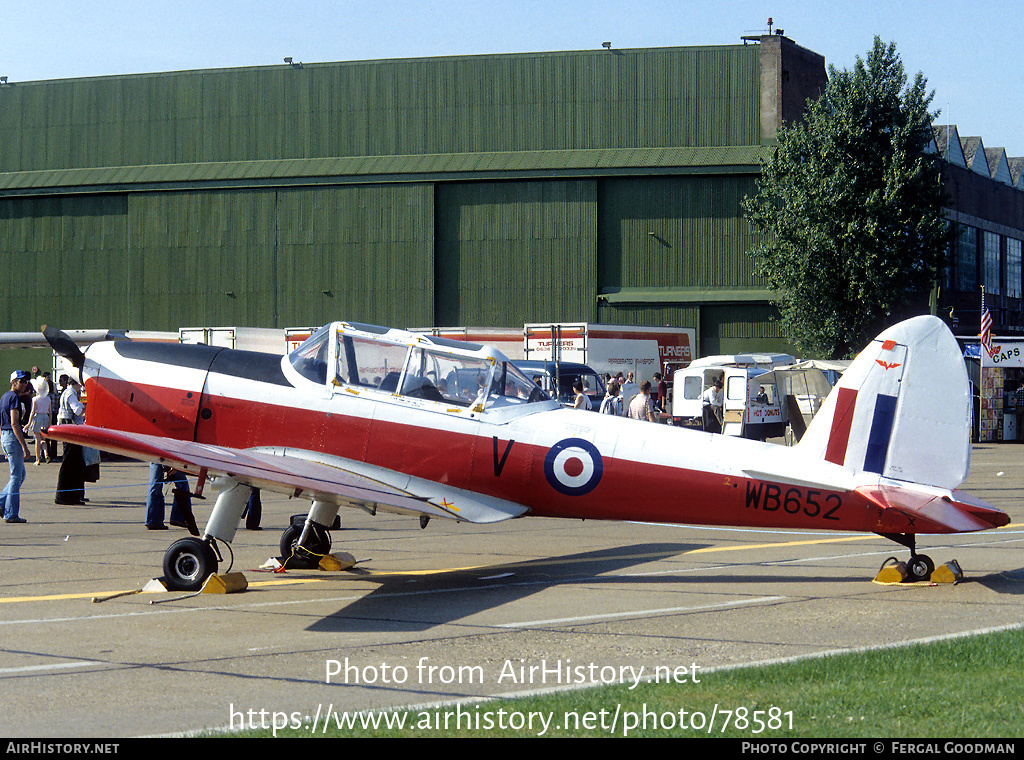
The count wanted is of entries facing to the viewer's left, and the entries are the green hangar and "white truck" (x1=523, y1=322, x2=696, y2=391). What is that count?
0

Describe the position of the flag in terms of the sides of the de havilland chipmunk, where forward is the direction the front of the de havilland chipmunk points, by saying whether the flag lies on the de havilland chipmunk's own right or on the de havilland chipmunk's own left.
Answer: on the de havilland chipmunk's own right

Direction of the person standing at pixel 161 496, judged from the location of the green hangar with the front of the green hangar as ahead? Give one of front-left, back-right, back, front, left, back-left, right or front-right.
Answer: front

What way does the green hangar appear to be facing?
toward the camera

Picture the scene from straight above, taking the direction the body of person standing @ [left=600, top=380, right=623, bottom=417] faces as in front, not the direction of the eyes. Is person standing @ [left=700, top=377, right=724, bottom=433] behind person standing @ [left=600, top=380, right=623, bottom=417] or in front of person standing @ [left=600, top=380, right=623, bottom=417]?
in front

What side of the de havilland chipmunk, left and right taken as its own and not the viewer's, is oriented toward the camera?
left

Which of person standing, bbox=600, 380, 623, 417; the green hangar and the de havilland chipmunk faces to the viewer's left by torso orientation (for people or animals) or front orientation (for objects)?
the de havilland chipmunk

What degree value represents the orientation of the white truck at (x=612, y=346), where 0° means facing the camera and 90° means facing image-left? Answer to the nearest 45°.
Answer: approximately 225°

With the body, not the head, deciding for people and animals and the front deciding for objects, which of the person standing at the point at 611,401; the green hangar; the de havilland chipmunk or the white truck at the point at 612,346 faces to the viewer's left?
the de havilland chipmunk

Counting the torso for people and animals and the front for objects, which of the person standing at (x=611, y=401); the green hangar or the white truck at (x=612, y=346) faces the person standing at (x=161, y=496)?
the green hangar

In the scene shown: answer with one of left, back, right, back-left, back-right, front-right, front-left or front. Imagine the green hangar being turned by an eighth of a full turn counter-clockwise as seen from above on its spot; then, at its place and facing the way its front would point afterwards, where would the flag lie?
front
